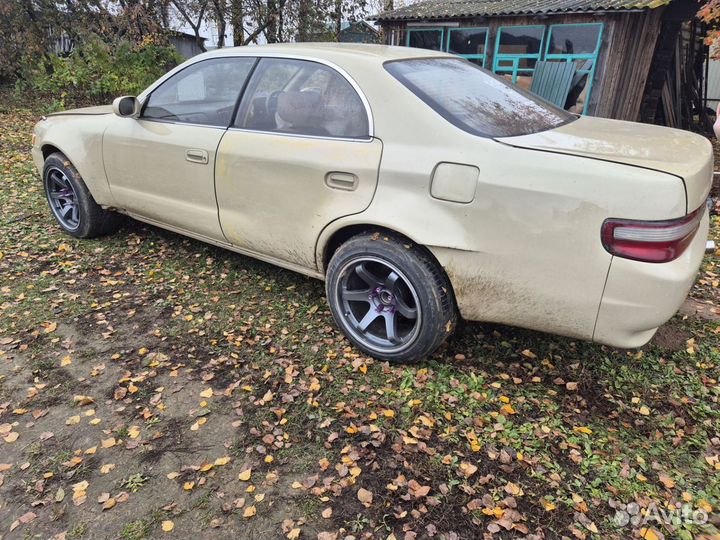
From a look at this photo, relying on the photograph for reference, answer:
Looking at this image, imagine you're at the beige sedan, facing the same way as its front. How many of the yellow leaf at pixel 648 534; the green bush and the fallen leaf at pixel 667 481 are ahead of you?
1

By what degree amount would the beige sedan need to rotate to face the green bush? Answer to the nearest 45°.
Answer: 0° — it already faces it

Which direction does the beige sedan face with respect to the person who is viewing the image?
facing away from the viewer and to the left of the viewer

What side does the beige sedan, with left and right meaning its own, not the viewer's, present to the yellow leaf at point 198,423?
left

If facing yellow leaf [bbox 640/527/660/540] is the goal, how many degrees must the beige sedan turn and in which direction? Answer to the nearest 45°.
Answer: approximately 180°

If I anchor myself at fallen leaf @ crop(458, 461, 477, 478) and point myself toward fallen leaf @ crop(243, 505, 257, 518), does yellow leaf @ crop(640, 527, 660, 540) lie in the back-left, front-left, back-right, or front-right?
back-left

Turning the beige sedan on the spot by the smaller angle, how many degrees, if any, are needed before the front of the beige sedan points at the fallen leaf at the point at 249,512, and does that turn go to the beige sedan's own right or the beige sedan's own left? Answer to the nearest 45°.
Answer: approximately 90° to the beige sedan's own left

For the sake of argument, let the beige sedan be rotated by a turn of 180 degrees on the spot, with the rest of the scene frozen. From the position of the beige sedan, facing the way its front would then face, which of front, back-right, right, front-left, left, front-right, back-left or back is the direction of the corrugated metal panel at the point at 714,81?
left

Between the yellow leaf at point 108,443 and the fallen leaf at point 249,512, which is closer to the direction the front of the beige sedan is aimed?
the yellow leaf

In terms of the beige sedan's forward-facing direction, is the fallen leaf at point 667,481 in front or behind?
behind
